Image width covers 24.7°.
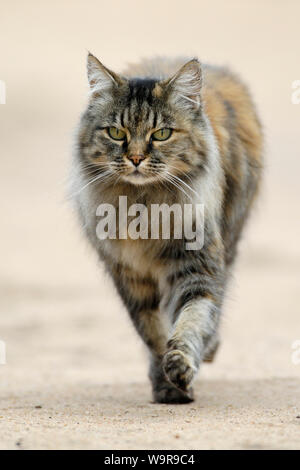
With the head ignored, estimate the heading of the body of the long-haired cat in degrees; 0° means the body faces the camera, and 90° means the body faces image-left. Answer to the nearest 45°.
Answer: approximately 0°
